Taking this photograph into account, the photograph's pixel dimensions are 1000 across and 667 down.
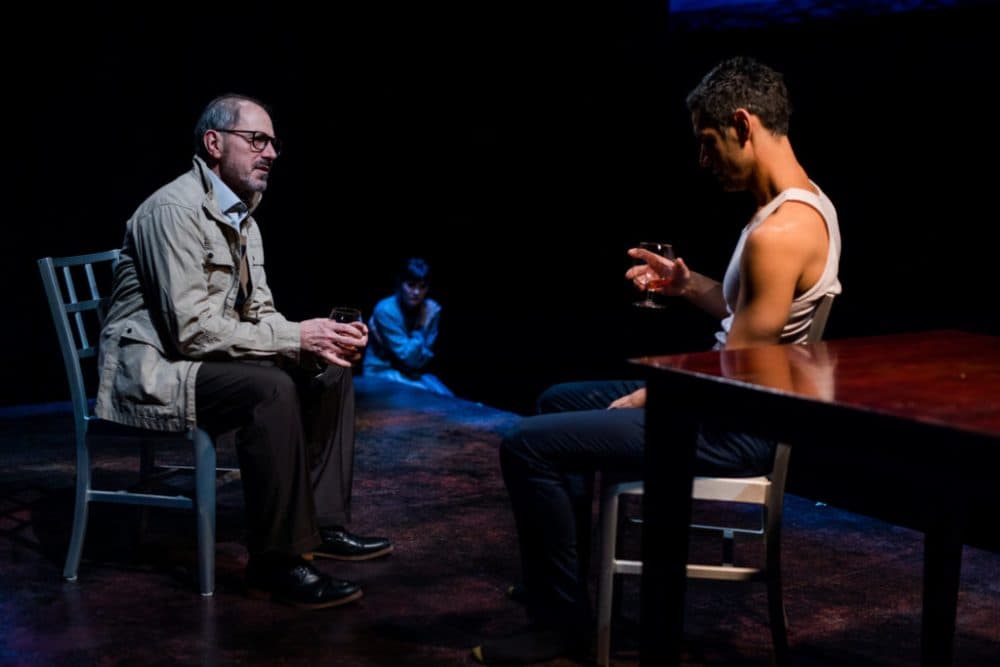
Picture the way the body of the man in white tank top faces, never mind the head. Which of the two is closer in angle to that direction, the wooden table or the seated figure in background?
the seated figure in background

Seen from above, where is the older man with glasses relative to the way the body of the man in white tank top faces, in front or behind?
in front

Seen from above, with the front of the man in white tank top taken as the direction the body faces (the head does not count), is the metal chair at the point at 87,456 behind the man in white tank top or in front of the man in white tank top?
in front

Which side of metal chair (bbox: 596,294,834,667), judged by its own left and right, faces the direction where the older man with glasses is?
front

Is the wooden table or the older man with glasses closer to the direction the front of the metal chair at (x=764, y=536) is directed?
the older man with glasses

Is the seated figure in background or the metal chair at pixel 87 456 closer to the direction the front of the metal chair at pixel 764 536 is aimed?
the metal chair at pixel 87 456

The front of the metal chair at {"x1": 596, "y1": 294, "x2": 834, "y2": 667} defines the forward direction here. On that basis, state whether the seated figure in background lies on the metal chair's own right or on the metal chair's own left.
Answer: on the metal chair's own right

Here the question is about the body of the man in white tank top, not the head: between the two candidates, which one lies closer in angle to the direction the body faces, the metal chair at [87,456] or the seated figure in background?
the metal chair

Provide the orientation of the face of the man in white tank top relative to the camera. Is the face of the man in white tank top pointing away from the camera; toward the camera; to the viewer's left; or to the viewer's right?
to the viewer's left

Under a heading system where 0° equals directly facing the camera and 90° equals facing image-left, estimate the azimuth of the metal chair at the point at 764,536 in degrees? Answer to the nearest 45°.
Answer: approximately 90°

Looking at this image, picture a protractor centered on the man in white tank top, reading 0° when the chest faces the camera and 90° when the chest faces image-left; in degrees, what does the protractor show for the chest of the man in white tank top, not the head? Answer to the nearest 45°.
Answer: approximately 90°
